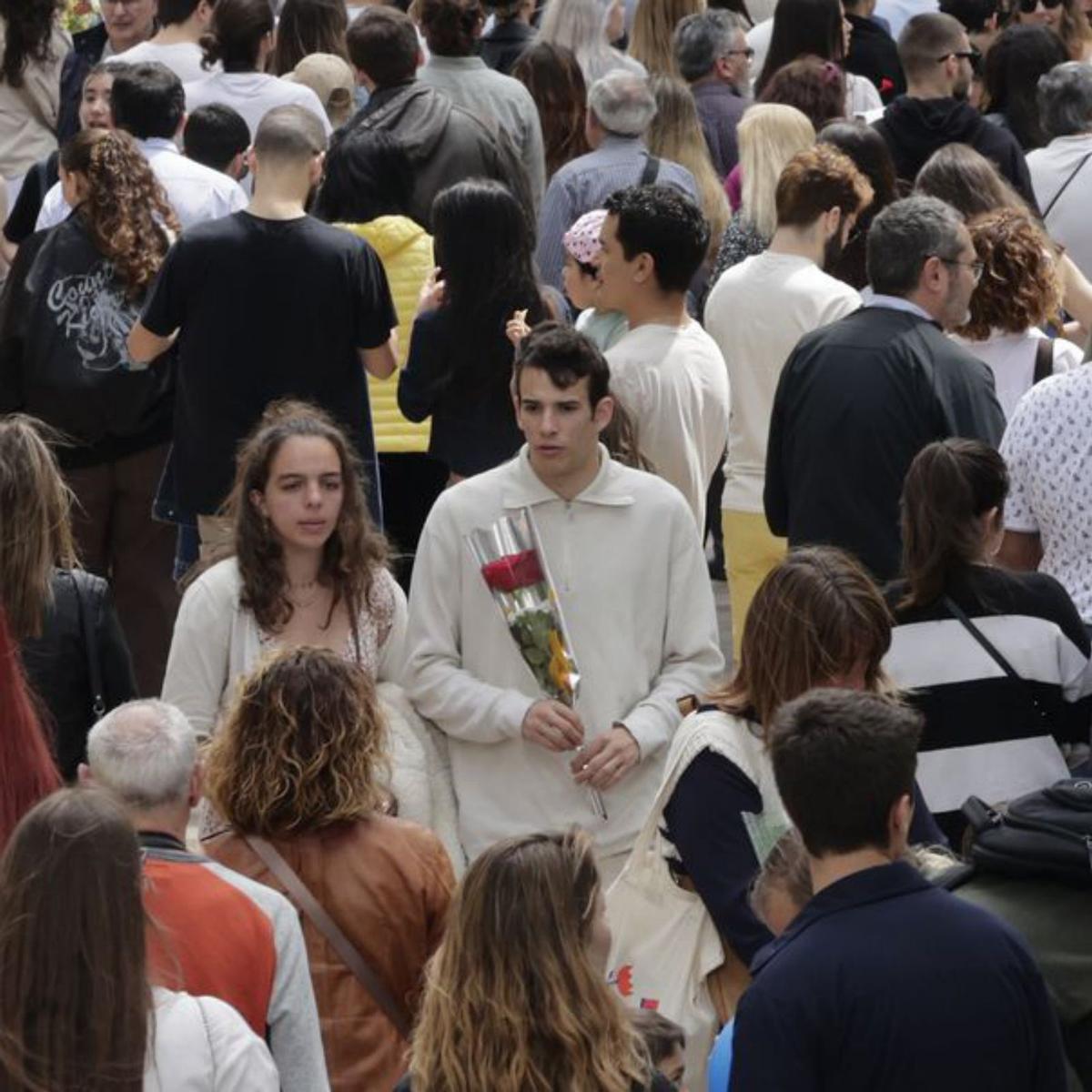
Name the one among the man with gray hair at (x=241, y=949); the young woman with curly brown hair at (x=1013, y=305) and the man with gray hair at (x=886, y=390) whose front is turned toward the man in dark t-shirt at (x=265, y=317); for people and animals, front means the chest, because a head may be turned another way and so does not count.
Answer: the man with gray hair at (x=241, y=949)

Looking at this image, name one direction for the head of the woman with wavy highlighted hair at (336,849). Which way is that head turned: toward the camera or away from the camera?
away from the camera

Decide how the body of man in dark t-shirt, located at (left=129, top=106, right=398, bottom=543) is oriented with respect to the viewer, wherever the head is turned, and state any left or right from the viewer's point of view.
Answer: facing away from the viewer

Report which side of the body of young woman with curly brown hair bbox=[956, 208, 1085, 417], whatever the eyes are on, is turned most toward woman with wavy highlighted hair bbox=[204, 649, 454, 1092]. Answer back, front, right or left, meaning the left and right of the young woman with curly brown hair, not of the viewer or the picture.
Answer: back

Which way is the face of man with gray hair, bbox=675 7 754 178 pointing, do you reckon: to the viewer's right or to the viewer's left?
to the viewer's right

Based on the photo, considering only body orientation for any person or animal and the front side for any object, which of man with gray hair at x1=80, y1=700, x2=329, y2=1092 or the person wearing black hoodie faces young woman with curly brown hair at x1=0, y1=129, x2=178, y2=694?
the man with gray hair

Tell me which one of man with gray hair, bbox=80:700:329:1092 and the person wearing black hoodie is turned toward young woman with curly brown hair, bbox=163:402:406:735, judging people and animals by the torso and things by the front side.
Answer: the man with gray hair

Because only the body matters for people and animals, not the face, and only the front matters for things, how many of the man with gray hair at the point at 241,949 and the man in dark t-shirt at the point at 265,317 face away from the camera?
2

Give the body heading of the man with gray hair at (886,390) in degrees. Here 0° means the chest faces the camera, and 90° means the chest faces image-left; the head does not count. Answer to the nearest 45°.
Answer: approximately 225°

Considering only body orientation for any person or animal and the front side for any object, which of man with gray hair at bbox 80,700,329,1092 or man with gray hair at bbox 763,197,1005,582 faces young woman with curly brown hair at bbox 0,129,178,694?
man with gray hair at bbox 80,700,329,1092

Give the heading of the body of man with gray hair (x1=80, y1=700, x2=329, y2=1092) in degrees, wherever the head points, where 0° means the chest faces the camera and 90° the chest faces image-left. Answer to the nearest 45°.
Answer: approximately 180°

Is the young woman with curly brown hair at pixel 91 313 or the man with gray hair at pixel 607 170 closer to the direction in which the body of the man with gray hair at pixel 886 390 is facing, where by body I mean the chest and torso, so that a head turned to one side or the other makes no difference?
the man with gray hair
